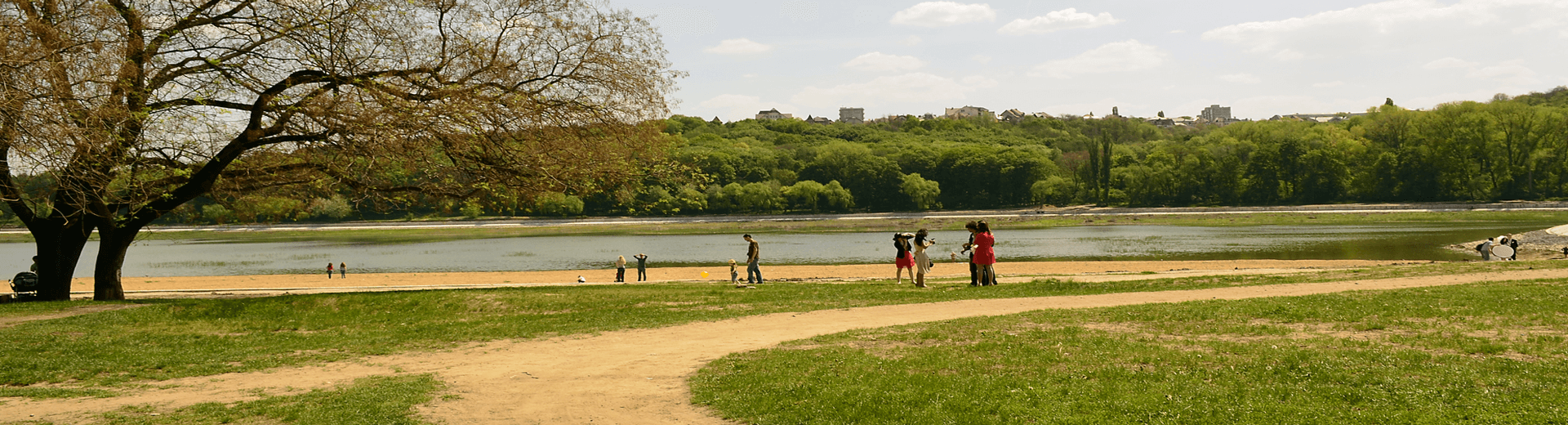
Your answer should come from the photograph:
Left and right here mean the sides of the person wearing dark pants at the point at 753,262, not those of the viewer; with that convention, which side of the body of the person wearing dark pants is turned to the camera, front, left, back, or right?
left

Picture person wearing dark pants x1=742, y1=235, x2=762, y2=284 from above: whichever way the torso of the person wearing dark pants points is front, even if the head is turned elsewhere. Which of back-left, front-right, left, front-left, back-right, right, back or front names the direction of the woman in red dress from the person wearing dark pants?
back-left
